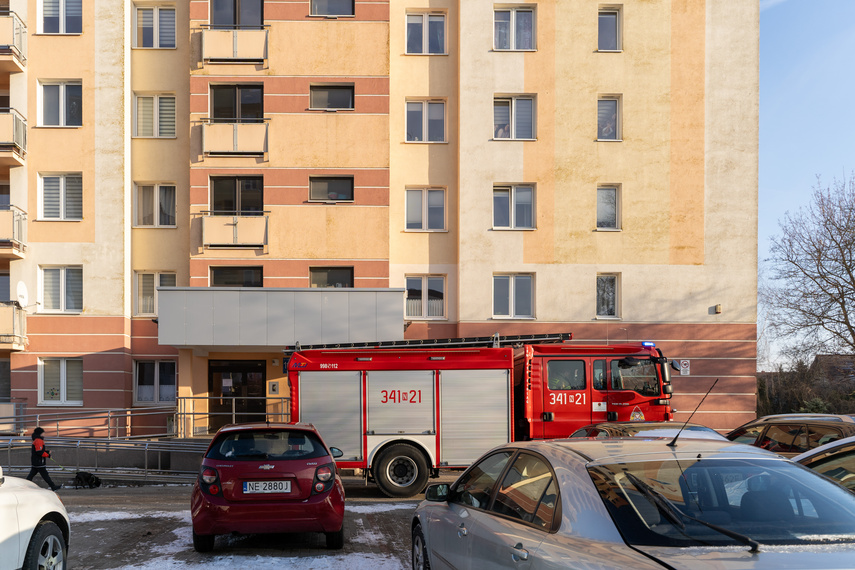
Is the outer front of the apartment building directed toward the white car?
yes

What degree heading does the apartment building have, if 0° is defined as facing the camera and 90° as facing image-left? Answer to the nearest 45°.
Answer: approximately 0°

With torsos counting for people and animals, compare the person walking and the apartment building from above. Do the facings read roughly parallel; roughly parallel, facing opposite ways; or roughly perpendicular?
roughly perpendicular

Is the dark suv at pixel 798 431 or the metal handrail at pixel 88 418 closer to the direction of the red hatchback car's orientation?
the metal handrail

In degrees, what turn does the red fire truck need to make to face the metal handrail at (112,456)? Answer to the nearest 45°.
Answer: approximately 135° to its left

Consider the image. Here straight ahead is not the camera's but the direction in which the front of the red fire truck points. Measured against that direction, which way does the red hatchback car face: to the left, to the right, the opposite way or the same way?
to the left

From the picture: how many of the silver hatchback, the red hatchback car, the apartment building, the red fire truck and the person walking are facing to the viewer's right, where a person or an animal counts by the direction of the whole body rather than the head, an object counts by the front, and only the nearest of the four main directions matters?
2

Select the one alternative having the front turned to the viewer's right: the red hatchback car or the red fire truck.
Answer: the red fire truck

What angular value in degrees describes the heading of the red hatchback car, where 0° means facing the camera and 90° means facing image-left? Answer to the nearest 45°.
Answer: approximately 180°

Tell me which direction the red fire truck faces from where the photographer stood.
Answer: facing to the right of the viewer
